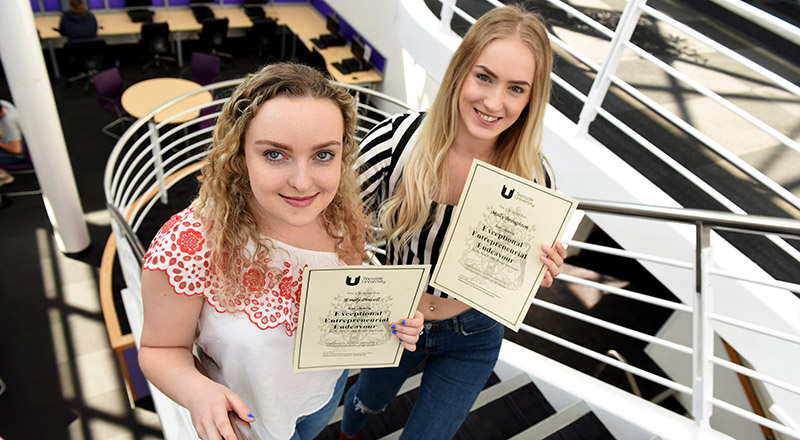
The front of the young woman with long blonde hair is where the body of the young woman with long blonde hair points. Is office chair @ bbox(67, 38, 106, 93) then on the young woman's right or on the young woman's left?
on the young woman's right

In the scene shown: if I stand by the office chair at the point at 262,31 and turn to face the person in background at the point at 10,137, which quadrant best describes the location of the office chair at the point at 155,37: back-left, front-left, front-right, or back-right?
front-right

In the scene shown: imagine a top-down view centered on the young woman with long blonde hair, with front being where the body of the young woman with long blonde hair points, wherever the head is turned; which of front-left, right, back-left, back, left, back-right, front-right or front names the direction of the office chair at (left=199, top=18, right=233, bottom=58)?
back-right

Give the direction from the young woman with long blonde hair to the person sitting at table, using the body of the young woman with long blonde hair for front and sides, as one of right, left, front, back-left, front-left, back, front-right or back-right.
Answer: back-right

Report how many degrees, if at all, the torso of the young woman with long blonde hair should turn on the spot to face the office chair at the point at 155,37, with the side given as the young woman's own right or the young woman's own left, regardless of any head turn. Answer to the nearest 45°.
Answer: approximately 135° to the young woman's own right

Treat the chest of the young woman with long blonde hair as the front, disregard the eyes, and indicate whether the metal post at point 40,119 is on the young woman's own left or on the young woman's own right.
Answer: on the young woman's own right

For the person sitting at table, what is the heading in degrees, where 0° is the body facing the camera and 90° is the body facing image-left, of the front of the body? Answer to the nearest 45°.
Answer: approximately 180°

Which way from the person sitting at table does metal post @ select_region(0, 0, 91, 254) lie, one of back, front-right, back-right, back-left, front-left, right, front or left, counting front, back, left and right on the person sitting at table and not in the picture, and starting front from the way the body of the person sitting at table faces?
back

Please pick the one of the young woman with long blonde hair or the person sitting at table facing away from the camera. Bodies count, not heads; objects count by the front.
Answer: the person sitting at table

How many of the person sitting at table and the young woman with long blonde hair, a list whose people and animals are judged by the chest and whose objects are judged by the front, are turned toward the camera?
1

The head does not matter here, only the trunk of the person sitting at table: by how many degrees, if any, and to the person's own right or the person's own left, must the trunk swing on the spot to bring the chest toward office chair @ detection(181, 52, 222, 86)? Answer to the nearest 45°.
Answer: approximately 135° to the person's own right

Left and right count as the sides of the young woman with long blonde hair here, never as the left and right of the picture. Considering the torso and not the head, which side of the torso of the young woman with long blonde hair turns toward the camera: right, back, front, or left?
front

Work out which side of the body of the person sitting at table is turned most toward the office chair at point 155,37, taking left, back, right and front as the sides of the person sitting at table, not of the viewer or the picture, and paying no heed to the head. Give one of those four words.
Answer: right
